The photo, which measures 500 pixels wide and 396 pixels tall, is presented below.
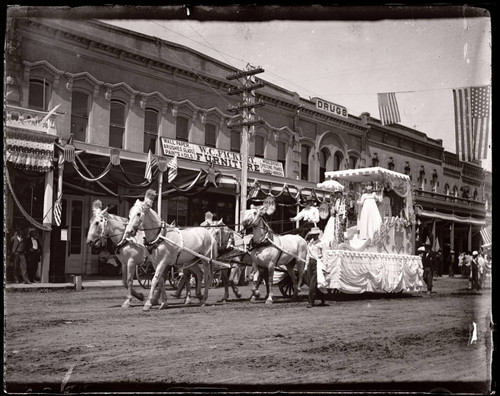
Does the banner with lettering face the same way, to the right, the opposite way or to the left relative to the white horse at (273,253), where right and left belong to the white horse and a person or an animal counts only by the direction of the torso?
to the left

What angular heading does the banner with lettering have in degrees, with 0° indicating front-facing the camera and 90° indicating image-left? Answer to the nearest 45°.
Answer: approximately 315°

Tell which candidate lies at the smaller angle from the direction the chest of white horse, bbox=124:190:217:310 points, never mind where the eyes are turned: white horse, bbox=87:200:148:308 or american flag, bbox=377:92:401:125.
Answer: the white horse

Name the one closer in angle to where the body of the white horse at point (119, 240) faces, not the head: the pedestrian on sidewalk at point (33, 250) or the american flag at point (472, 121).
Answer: the pedestrian on sidewalk

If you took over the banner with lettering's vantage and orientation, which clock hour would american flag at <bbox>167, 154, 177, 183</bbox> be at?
The american flag is roughly at 3 o'clock from the banner with lettering.

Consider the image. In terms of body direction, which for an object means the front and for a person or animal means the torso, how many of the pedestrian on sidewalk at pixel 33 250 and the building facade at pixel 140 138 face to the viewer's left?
0

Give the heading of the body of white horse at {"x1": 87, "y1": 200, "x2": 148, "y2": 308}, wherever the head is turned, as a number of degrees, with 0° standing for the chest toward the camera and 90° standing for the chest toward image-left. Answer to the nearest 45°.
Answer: approximately 45°

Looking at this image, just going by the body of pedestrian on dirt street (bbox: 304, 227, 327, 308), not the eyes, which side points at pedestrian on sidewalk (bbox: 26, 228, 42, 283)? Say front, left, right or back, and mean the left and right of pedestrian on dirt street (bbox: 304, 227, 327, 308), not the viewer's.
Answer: right
